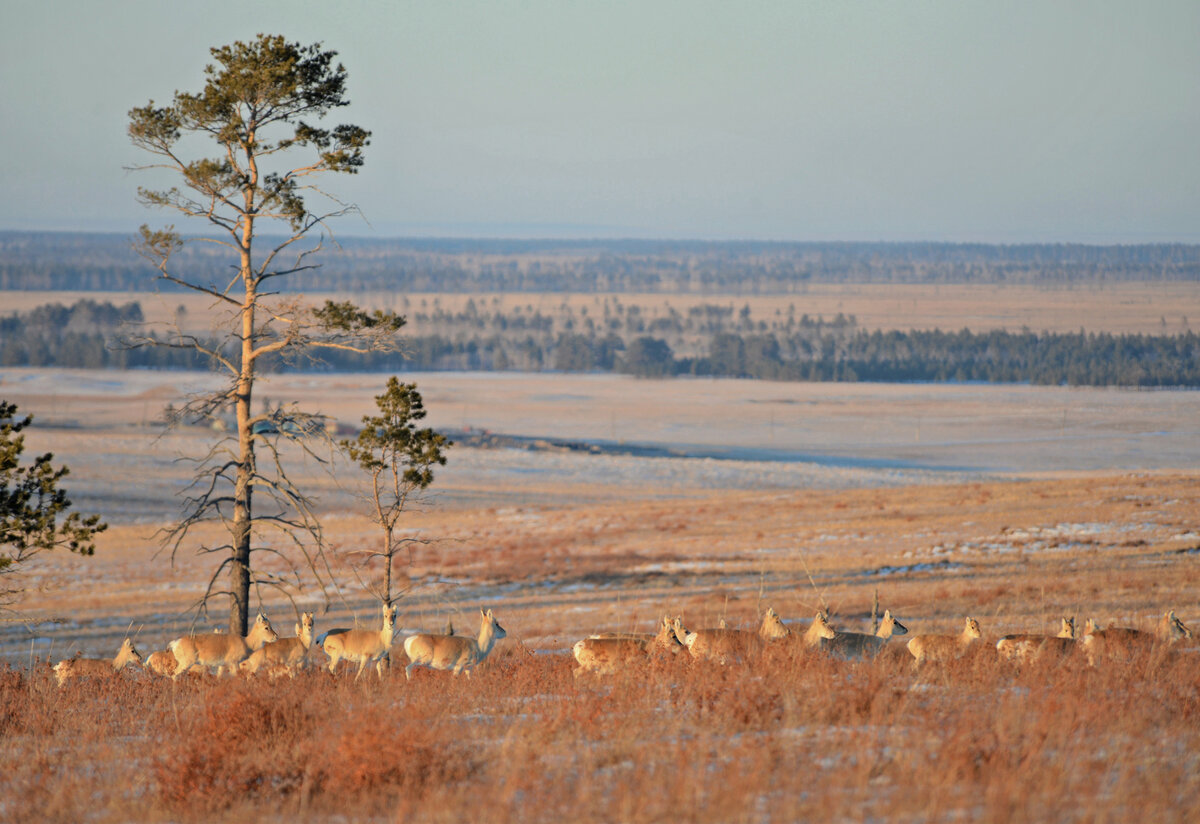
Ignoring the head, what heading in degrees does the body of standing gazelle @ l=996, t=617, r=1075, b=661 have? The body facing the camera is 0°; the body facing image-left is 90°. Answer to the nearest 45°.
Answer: approximately 270°

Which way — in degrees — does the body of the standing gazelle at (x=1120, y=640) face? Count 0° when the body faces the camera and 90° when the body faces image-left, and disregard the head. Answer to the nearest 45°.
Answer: approximately 270°

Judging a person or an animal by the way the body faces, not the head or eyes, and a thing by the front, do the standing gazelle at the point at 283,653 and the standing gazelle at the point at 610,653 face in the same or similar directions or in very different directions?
same or similar directions

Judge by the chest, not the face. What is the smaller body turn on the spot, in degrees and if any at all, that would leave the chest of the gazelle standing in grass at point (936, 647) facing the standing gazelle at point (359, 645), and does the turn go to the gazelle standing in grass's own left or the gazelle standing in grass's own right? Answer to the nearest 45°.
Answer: approximately 180°

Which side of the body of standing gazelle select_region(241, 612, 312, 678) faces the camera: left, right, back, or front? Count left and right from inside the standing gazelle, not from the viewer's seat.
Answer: right

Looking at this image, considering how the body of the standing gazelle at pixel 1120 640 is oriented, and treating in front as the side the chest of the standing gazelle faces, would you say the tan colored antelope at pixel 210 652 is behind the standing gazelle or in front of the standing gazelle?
behind

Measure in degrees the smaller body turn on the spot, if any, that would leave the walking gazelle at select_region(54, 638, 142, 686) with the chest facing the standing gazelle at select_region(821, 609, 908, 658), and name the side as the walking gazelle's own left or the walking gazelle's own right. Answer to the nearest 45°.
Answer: approximately 45° to the walking gazelle's own right

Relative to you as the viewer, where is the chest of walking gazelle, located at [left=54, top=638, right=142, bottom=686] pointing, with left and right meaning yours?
facing to the right of the viewer

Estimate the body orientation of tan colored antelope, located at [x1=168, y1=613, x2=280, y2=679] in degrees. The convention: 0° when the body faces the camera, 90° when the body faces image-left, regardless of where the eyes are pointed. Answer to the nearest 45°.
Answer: approximately 270°

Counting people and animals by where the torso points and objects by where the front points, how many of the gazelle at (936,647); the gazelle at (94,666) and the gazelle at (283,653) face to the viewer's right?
3

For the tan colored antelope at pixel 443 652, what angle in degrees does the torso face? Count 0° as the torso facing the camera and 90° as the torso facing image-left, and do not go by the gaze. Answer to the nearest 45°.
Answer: approximately 270°

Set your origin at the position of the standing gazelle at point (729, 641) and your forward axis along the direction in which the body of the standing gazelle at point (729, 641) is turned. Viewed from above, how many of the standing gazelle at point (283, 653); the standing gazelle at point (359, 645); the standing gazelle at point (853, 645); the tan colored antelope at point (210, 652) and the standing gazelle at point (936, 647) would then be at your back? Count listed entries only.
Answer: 3

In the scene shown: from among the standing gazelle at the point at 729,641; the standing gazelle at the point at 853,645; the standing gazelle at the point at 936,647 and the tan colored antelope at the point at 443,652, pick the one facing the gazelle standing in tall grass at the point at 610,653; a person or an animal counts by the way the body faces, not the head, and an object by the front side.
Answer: the tan colored antelope
